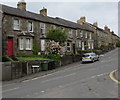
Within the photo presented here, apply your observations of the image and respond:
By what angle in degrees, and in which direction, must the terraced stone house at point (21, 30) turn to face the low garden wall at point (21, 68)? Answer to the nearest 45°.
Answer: approximately 45° to its right

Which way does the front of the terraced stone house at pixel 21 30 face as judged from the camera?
facing the viewer and to the right of the viewer

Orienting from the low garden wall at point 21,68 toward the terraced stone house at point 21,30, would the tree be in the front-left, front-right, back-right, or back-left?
front-right

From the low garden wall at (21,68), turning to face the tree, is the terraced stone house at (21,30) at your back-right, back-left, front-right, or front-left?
front-left
